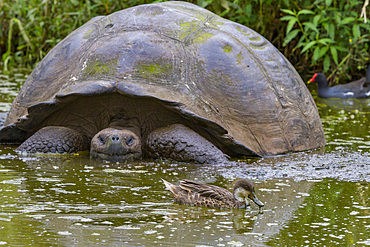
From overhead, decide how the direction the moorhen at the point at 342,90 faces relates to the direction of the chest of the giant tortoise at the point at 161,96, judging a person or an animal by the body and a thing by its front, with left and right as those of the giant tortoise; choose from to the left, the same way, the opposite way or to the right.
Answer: to the right

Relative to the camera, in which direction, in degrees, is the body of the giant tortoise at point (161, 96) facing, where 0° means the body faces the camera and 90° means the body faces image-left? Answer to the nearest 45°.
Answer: approximately 0°

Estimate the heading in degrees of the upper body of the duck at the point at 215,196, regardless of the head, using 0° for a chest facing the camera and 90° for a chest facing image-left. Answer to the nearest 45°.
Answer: approximately 270°

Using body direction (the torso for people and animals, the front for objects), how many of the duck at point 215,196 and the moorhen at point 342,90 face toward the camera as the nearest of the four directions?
0

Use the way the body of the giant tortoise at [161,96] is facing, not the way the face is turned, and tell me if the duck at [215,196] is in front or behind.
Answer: in front

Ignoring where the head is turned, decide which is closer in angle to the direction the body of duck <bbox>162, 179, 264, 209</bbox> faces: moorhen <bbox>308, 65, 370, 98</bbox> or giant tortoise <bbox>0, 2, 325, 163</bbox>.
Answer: the moorhen

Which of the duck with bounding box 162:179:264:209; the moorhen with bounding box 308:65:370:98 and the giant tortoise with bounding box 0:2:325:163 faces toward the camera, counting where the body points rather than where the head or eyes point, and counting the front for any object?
the giant tortoise

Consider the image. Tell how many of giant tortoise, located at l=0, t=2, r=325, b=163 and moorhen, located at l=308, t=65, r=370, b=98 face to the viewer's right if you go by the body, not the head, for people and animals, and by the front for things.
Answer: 0

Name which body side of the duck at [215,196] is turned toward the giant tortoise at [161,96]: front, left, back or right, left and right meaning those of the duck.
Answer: left

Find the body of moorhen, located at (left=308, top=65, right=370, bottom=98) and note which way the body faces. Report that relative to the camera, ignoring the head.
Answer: to the viewer's left

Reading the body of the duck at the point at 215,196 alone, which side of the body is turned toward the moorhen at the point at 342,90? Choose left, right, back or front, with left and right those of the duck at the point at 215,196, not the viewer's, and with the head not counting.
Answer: left

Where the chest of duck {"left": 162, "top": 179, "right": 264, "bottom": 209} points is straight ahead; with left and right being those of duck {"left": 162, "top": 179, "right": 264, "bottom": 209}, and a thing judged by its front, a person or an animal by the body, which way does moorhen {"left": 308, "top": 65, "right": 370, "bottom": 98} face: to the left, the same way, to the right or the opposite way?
the opposite way

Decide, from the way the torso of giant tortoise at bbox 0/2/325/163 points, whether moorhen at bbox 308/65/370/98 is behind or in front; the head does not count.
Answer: behind
